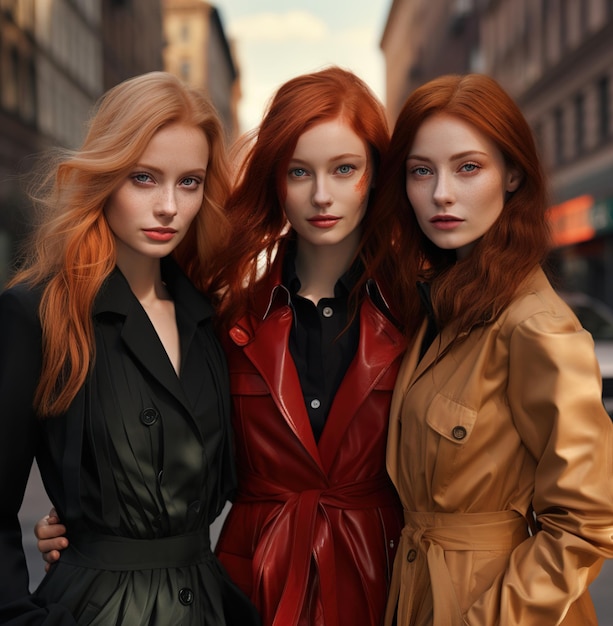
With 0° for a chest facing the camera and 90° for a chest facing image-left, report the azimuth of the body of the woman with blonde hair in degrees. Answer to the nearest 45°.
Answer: approximately 315°

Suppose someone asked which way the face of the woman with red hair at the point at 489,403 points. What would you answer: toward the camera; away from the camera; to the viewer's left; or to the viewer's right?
toward the camera

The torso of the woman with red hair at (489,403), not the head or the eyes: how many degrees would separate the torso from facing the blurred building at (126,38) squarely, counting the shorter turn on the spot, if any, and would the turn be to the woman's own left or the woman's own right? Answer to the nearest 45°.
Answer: approximately 90° to the woman's own right

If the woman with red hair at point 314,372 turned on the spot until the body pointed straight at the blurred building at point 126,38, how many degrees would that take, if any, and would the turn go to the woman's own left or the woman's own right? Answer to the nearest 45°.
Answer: approximately 180°

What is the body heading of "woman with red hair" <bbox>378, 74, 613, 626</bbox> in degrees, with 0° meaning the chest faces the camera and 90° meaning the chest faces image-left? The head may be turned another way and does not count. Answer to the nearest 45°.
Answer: approximately 45°

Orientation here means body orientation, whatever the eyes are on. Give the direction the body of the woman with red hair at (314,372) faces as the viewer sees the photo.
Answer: toward the camera

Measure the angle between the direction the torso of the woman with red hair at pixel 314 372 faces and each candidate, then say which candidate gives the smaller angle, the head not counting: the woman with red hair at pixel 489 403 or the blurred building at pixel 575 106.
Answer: the woman with red hair

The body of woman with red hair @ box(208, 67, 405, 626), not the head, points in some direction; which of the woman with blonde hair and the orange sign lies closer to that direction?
the woman with blonde hair

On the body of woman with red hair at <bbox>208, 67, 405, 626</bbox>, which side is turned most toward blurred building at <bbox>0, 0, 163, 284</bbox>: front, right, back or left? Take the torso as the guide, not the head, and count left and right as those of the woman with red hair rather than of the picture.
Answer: back

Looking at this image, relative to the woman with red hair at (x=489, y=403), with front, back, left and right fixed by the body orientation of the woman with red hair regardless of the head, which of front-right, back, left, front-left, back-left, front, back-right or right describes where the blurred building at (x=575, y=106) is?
back-right

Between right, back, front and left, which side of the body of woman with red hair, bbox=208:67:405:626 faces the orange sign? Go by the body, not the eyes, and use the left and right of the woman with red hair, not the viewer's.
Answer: back

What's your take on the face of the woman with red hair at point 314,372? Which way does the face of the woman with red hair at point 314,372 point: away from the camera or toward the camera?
toward the camera

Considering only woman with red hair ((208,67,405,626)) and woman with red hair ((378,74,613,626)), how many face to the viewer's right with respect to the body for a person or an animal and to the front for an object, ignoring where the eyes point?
0

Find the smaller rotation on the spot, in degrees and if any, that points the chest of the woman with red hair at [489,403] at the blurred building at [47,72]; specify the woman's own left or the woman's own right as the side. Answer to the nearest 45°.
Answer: approximately 90° to the woman's own right
